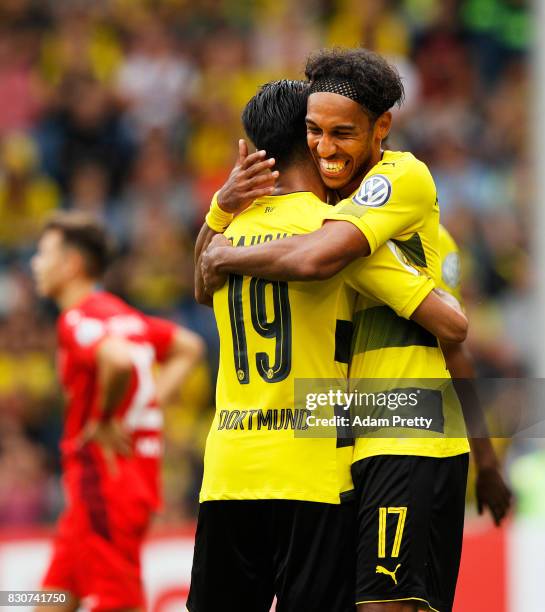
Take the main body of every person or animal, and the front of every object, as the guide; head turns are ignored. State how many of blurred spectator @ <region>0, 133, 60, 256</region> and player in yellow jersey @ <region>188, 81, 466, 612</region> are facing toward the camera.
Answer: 1

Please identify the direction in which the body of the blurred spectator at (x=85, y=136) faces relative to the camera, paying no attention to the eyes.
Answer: toward the camera

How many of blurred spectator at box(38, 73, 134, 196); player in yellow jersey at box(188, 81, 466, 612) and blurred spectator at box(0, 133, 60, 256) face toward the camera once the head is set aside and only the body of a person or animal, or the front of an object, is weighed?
2

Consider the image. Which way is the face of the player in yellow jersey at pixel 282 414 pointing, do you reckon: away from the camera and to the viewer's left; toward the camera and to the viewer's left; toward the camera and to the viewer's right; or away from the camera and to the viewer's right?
away from the camera and to the viewer's right

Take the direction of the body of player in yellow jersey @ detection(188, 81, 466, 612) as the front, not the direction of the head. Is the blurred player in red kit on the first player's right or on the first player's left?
on the first player's left

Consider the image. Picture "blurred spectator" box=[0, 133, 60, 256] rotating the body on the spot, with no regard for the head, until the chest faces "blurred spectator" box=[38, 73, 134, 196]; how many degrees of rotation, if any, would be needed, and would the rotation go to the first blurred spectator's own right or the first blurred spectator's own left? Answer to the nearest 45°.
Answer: approximately 90° to the first blurred spectator's own left

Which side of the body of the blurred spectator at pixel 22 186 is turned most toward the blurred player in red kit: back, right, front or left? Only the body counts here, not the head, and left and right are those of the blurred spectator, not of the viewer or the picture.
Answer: front

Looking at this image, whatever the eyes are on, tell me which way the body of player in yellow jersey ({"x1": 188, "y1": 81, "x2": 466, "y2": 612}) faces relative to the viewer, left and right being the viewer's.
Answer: facing away from the viewer and to the right of the viewer

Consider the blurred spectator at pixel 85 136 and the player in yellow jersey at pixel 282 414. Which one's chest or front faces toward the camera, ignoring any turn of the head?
the blurred spectator

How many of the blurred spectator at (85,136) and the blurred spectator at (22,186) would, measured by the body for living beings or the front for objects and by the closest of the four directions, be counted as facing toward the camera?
2

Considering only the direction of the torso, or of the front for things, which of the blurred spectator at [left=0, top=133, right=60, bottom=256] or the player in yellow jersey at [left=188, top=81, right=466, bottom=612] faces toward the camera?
the blurred spectator

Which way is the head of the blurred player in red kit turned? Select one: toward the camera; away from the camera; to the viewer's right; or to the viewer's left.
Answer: to the viewer's left

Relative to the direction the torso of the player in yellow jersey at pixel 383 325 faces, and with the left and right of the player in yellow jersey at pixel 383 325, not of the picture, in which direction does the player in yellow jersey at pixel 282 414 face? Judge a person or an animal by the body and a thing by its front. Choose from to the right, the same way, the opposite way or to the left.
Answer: the opposite way

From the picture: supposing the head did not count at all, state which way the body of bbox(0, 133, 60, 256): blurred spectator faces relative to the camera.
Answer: toward the camera
